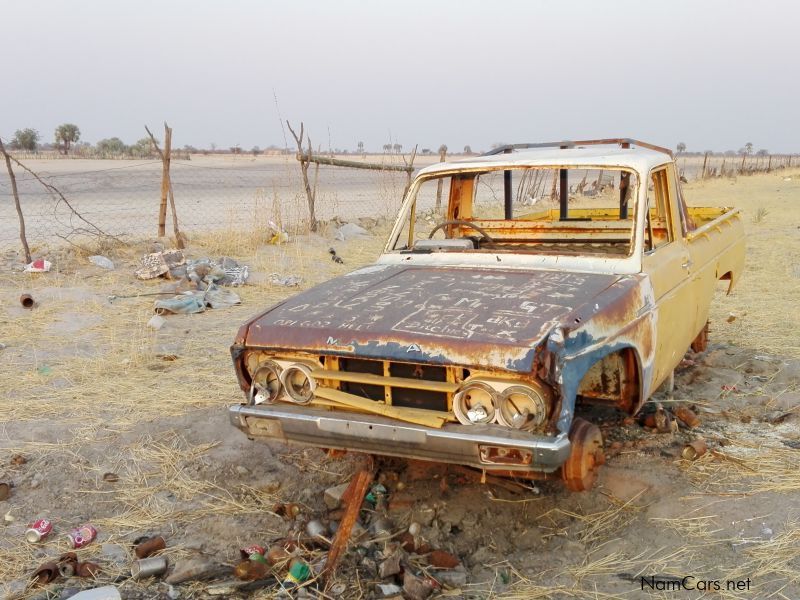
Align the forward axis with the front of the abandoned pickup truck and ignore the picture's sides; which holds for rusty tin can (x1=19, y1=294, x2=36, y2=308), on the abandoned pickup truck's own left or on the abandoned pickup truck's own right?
on the abandoned pickup truck's own right

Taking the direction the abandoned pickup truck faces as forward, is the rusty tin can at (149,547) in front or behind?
in front

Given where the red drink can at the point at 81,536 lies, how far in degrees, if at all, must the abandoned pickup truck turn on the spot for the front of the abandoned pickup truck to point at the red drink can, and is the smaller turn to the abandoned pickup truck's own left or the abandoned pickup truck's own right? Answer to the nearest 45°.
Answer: approximately 45° to the abandoned pickup truck's own right

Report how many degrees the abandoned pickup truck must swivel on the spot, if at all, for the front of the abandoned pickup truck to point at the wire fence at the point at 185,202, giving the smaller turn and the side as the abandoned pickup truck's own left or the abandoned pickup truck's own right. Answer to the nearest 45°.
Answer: approximately 90° to the abandoned pickup truck's own right

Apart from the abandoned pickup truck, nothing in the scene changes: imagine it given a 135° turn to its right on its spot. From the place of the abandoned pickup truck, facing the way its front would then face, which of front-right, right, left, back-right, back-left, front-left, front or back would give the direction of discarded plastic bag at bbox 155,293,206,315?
front-left

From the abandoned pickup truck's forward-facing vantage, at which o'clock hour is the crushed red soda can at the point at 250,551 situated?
The crushed red soda can is roughly at 1 o'clock from the abandoned pickup truck.

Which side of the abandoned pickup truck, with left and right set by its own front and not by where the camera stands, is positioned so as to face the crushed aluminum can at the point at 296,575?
front

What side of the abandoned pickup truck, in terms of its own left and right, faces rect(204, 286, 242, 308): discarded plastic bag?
right

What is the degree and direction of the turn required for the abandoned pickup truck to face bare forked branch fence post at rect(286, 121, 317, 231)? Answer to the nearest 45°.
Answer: approximately 135° to its right

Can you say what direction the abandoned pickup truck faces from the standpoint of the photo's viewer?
facing the viewer and to the left of the viewer

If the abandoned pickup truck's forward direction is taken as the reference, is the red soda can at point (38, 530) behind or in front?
in front

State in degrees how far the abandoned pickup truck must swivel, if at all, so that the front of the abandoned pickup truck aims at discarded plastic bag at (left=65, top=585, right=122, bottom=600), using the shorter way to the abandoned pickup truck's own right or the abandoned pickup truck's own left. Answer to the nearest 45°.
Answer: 0° — it already faces it

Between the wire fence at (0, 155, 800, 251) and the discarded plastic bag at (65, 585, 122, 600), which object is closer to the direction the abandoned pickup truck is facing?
the discarded plastic bag
